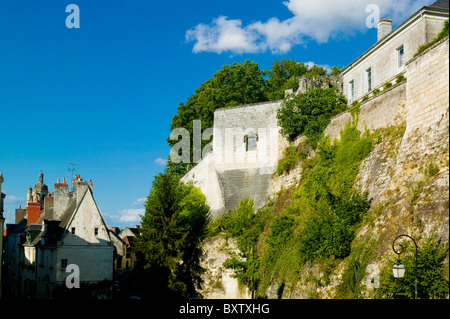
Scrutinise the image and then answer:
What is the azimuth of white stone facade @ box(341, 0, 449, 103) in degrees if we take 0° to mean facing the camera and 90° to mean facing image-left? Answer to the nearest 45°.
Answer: approximately 45°

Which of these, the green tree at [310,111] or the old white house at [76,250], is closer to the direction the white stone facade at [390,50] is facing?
the old white house

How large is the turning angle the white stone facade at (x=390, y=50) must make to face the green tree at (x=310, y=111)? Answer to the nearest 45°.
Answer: approximately 90° to its right

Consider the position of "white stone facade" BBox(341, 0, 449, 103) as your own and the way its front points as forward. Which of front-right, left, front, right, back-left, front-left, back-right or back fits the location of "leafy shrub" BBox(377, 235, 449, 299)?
front-left

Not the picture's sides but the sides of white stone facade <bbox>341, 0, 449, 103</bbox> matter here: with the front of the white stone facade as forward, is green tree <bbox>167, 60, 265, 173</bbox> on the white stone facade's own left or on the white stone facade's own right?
on the white stone facade's own right

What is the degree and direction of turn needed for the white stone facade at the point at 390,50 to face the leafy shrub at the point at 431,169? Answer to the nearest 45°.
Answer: approximately 45° to its left

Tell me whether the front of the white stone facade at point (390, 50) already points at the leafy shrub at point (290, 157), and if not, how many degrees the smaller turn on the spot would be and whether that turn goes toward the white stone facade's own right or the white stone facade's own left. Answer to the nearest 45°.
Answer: approximately 90° to the white stone facade's own right
